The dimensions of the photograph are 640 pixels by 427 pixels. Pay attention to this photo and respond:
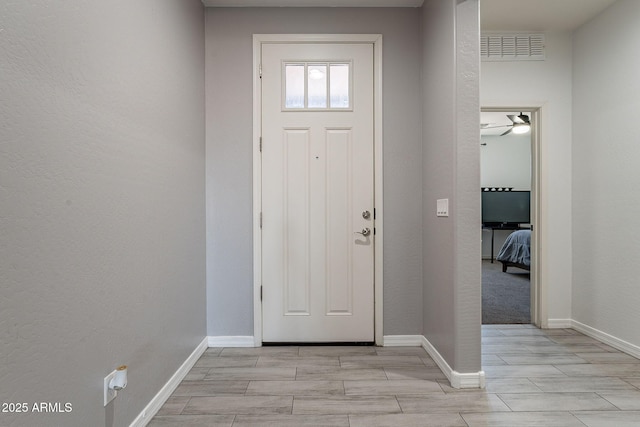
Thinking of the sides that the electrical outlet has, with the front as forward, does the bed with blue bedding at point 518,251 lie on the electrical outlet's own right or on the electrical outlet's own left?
on the electrical outlet's own left

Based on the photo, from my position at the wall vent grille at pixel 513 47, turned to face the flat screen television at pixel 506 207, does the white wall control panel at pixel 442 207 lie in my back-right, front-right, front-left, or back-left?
back-left

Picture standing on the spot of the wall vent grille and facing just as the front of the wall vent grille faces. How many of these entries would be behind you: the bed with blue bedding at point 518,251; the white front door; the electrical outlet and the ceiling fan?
2

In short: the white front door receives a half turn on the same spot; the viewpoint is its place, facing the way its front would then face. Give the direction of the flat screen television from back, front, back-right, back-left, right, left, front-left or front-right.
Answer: front-right

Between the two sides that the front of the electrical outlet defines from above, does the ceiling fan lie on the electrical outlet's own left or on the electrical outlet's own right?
on the electrical outlet's own left

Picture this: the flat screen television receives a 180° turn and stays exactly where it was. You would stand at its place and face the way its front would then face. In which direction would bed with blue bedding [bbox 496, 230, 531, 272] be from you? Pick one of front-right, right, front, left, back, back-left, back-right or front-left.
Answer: back

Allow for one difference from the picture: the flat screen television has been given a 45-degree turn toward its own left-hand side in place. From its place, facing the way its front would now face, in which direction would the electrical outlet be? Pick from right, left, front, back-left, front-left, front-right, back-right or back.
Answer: front-right

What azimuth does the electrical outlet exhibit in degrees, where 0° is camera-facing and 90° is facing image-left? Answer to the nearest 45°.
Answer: approximately 315°

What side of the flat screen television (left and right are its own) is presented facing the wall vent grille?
front

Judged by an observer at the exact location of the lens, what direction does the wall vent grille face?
facing the viewer

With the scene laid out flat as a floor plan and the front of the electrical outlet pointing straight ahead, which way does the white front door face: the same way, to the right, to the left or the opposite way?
to the right

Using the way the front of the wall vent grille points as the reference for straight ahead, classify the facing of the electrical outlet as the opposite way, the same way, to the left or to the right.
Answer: to the left

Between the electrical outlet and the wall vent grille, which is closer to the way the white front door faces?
the electrical outlet

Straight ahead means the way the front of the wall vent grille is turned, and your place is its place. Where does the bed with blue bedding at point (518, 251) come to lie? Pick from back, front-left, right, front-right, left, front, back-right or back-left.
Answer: back

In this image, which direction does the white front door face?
toward the camera

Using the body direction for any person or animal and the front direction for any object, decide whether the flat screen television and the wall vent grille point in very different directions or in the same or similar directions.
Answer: same or similar directions

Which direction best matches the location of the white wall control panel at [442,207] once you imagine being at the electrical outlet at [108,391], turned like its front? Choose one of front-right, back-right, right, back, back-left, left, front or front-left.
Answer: front-left
